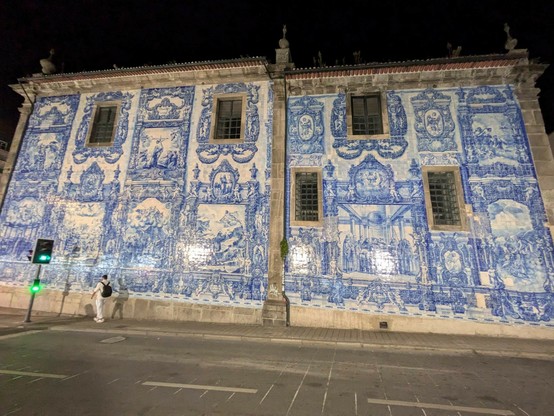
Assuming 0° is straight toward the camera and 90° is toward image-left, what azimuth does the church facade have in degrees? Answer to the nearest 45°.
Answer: approximately 0°
